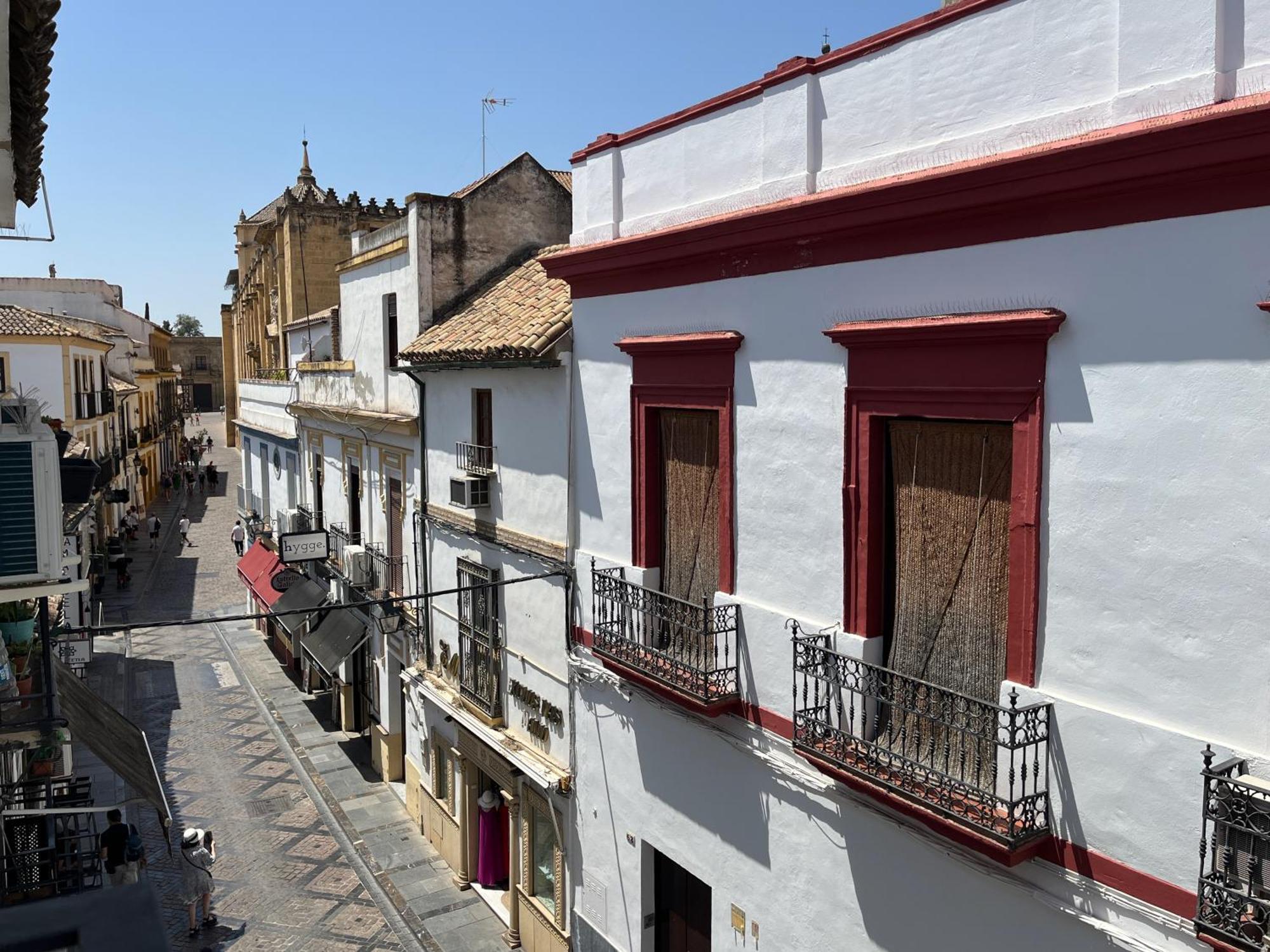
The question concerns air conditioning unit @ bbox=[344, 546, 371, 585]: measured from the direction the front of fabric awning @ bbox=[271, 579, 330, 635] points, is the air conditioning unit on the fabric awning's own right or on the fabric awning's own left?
on the fabric awning's own left

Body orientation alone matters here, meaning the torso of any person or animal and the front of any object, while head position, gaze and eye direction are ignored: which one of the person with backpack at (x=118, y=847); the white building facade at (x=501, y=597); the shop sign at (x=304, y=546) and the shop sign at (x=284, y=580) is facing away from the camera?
the person with backpack

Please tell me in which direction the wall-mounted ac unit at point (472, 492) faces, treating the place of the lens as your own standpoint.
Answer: facing the viewer and to the left of the viewer

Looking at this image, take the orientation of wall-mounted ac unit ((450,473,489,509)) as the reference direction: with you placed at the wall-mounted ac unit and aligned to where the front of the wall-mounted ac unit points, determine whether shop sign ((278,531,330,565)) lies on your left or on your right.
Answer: on your right

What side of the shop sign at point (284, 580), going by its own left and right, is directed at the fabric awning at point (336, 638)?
front

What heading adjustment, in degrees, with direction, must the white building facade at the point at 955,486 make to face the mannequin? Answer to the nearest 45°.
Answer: approximately 90° to its right

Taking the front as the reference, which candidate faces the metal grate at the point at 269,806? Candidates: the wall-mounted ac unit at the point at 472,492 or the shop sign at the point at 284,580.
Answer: the shop sign

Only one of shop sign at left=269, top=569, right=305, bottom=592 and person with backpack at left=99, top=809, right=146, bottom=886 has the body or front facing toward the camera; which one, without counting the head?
the shop sign

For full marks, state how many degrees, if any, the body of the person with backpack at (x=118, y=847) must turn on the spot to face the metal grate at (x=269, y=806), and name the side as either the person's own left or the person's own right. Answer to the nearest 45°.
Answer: approximately 45° to the person's own right

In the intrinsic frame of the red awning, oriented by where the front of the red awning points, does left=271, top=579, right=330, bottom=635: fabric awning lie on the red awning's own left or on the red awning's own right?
on the red awning's own left

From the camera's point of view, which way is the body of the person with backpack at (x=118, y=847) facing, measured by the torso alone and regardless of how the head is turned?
away from the camera

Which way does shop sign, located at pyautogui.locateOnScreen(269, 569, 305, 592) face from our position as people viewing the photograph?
facing the viewer

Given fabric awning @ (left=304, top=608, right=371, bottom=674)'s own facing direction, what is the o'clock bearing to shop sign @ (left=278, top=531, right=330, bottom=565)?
The shop sign is roughly at 4 o'clock from the fabric awning.

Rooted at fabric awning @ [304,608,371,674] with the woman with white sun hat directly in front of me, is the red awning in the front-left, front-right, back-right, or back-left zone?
back-right

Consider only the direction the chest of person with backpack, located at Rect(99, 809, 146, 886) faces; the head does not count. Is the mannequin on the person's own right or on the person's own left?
on the person's own right

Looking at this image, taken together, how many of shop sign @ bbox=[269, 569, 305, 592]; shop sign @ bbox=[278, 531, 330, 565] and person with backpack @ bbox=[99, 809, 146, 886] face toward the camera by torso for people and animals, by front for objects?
2
